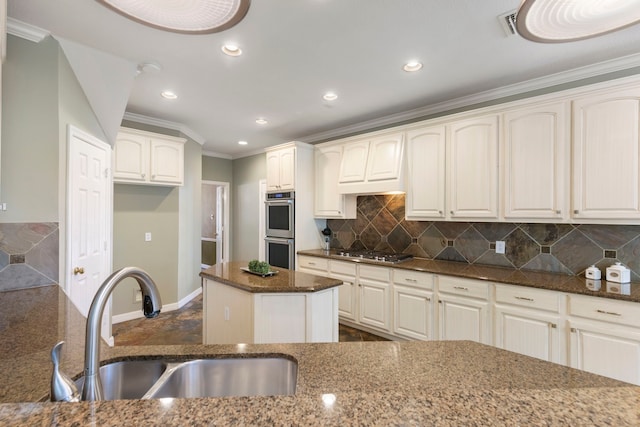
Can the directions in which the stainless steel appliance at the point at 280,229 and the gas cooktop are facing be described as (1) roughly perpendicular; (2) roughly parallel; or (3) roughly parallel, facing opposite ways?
roughly parallel

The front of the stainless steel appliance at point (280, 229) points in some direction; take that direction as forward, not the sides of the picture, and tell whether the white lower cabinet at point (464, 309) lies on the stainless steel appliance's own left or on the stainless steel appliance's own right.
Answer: on the stainless steel appliance's own left

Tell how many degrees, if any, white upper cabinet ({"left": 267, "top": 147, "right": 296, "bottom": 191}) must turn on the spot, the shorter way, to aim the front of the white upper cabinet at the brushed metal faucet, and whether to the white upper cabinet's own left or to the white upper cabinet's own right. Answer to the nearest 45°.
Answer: approximately 45° to the white upper cabinet's own left

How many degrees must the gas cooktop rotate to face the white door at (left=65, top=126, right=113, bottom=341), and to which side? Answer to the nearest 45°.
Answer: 0° — it already faces it

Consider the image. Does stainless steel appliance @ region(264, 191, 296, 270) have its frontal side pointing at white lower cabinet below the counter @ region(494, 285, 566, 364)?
no

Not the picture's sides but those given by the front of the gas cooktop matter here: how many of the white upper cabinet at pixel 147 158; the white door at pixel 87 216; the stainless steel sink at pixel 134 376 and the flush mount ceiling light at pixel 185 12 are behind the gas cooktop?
0

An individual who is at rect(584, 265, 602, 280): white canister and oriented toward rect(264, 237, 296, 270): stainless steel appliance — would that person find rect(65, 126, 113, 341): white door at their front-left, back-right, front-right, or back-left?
front-left

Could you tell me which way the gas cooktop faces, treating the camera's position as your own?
facing the viewer and to the left of the viewer

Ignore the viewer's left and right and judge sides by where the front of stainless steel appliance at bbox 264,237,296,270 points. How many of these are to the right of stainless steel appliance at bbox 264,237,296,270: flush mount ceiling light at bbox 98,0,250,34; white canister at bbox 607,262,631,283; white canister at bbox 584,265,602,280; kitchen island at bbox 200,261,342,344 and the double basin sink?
0

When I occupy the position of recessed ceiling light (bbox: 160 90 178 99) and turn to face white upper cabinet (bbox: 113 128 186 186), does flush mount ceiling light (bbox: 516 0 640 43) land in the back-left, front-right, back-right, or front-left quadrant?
back-right

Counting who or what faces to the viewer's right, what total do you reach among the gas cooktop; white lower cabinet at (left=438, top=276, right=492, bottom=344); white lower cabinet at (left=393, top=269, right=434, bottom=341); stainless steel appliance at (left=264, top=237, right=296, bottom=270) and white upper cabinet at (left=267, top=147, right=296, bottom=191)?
0

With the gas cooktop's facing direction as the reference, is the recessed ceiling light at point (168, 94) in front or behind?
in front

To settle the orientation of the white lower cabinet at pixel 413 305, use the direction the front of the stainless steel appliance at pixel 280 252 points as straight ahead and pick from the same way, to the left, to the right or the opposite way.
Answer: the same way

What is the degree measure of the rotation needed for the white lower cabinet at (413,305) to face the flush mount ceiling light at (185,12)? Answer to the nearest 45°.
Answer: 0° — it already faces it

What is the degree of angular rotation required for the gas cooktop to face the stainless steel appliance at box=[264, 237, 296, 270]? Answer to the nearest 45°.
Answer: approximately 45° to its right

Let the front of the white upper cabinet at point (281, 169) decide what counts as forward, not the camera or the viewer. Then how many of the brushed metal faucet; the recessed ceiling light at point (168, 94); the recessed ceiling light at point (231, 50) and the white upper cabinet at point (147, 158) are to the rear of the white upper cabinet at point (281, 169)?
0
